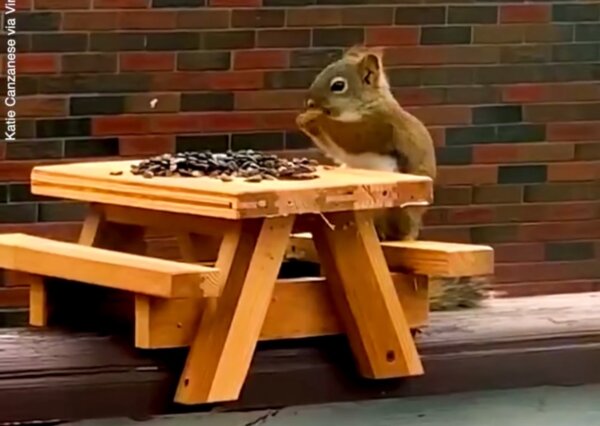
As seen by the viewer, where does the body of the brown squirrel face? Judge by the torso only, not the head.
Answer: to the viewer's left
